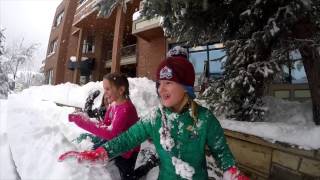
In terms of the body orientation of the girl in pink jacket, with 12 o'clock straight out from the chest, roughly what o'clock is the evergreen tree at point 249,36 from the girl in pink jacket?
The evergreen tree is roughly at 5 o'clock from the girl in pink jacket.

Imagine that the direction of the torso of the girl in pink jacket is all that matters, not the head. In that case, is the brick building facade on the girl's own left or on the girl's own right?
on the girl's own right

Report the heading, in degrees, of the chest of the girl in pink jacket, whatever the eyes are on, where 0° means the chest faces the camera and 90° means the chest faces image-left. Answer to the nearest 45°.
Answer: approximately 90°
